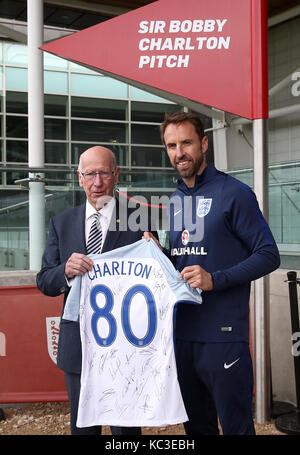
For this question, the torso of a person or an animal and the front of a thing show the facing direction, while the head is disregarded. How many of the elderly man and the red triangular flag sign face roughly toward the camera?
2

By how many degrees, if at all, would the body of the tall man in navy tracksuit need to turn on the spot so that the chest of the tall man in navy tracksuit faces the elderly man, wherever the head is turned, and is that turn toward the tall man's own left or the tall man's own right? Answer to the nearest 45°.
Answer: approximately 45° to the tall man's own right

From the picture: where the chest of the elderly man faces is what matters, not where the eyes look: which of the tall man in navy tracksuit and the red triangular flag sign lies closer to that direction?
the tall man in navy tracksuit

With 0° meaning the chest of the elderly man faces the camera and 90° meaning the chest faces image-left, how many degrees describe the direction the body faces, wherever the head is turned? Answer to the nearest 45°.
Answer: approximately 0°

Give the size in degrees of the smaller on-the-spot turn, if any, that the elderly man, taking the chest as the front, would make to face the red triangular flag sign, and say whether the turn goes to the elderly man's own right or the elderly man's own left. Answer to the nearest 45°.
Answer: approximately 135° to the elderly man's own left

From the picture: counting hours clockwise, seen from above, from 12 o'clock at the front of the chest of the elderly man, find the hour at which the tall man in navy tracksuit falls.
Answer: The tall man in navy tracksuit is roughly at 10 o'clock from the elderly man.
